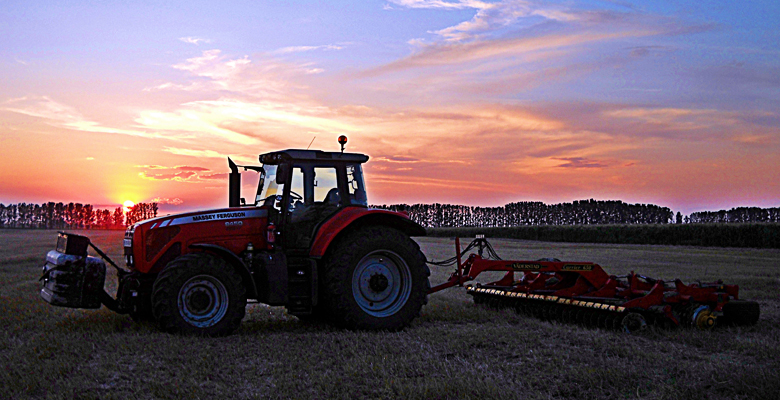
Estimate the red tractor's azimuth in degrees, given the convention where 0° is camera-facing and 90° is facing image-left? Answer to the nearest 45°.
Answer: approximately 90°

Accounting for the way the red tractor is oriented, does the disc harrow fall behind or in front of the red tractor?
behind
